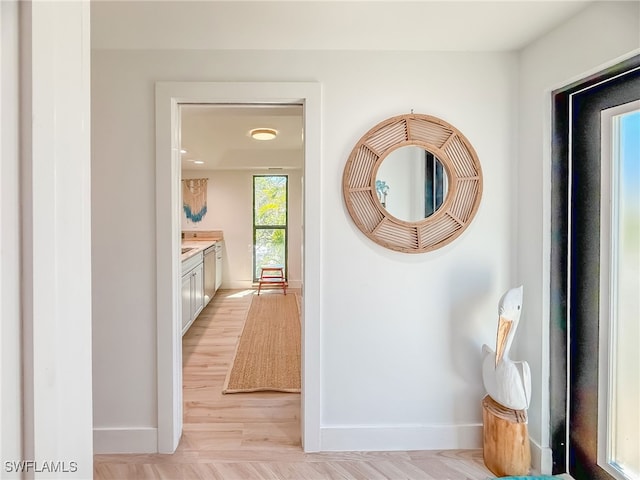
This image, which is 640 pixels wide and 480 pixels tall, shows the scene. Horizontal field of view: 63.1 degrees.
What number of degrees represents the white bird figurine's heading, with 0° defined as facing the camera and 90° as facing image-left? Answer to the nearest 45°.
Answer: approximately 45°

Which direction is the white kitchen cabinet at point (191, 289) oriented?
to the viewer's right

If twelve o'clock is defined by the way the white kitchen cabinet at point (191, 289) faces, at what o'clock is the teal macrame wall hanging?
The teal macrame wall hanging is roughly at 9 o'clock from the white kitchen cabinet.

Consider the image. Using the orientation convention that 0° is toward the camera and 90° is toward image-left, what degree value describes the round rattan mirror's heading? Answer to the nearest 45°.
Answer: approximately 0°

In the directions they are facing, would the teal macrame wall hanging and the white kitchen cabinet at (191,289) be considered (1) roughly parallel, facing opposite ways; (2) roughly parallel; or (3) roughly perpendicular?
roughly perpendicular

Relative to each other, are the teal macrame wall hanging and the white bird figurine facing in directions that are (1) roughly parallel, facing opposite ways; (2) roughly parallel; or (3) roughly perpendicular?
roughly perpendicular

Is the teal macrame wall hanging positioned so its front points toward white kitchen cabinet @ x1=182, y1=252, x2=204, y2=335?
yes

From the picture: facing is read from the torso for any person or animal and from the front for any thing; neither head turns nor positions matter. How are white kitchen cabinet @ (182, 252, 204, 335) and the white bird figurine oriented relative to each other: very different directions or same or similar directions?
very different directions

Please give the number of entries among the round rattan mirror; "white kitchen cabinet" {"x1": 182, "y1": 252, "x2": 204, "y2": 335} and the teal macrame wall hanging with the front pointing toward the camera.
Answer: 2
